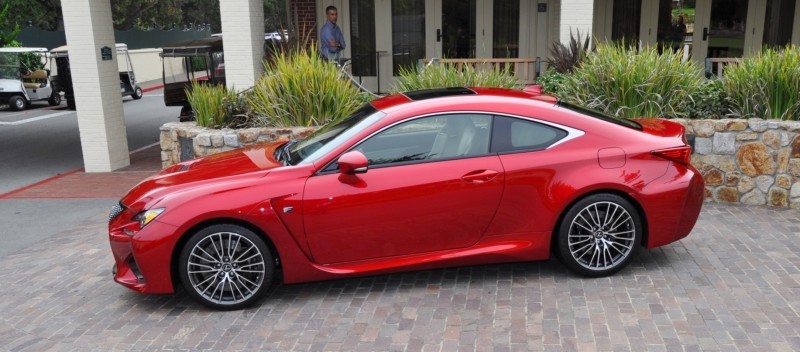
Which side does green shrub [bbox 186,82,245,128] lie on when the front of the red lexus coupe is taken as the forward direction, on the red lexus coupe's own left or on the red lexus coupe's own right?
on the red lexus coupe's own right

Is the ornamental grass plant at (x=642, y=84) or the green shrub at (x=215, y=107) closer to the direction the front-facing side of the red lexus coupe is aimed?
the green shrub

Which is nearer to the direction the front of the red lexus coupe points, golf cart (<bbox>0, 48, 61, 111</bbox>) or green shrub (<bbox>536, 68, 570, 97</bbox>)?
the golf cart

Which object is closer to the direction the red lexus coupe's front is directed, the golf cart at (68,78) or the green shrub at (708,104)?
the golf cart

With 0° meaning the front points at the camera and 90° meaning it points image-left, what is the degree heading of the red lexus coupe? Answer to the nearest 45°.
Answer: approximately 90°

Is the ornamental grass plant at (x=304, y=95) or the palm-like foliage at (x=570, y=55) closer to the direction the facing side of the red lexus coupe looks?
the ornamental grass plant
